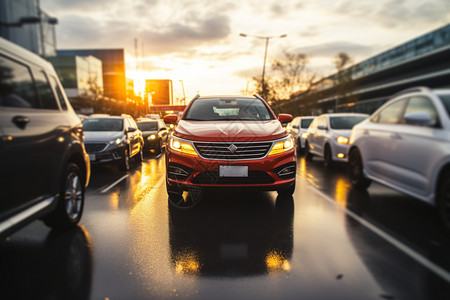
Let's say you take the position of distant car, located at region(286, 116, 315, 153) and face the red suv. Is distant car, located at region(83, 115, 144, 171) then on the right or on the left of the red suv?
right

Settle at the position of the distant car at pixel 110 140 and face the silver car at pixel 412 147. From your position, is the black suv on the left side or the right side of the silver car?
right

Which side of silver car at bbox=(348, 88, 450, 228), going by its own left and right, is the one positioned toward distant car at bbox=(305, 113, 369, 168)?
back

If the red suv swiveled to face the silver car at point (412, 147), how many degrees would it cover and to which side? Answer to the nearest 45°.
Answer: approximately 90° to its left

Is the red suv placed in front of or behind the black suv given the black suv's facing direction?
behind

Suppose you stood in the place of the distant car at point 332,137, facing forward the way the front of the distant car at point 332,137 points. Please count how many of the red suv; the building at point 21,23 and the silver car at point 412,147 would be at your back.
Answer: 1

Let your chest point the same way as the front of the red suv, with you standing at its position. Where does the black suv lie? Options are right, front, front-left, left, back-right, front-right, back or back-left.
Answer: front-right

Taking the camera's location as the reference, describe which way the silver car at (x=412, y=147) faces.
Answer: facing the viewer and to the right of the viewer

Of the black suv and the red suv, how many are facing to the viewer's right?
0

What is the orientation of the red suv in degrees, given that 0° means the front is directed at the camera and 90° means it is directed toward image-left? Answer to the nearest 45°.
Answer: approximately 0°
